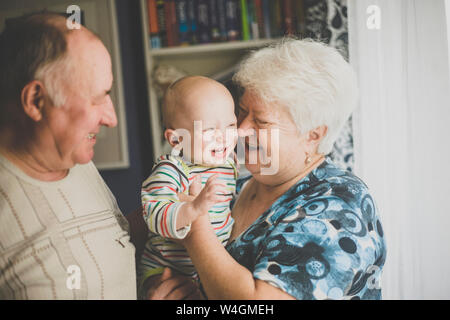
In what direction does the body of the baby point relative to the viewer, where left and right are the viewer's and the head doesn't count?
facing the viewer and to the right of the viewer

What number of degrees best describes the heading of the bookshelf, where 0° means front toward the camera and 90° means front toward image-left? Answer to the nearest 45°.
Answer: approximately 0°

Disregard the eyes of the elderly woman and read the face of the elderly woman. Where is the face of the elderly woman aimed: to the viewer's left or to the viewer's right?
to the viewer's left

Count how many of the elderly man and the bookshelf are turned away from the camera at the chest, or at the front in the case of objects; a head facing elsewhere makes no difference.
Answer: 0
